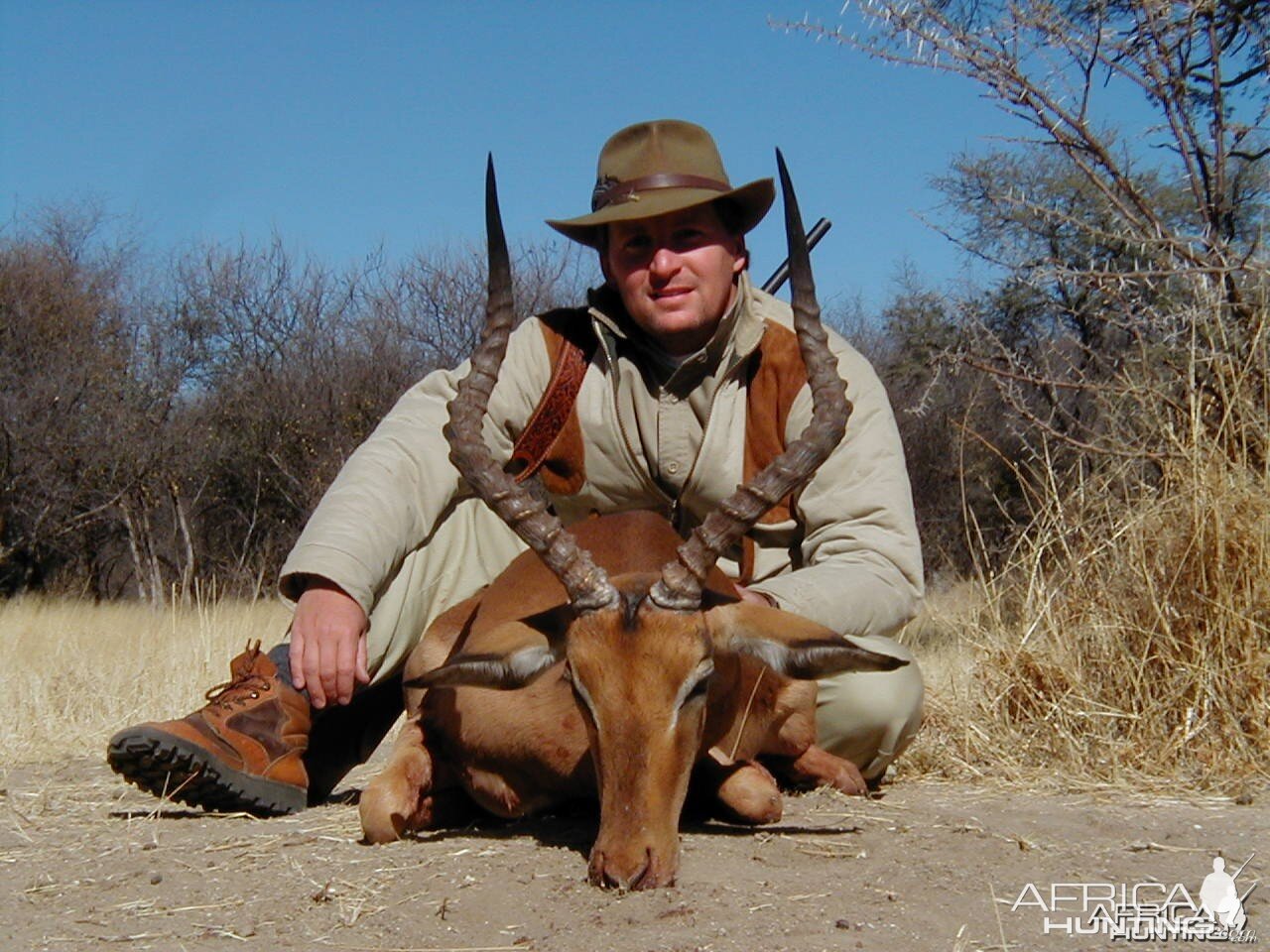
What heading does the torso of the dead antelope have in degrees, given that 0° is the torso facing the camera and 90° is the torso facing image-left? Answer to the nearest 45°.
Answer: approximately 0°

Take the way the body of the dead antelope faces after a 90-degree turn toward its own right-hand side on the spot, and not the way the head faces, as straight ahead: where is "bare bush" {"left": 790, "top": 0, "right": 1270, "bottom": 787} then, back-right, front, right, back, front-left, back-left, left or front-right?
back-right
